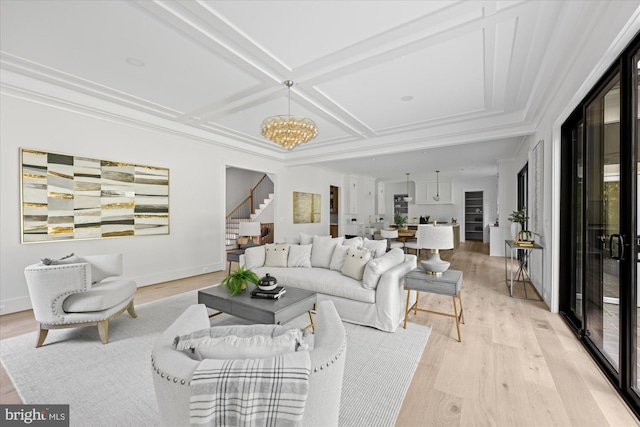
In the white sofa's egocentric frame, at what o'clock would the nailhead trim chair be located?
The nailhead trim chair is roughly at 1 o'clock from the white sofa.

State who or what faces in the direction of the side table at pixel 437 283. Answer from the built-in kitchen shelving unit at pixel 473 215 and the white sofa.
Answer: the built-in kitchen shelving unit

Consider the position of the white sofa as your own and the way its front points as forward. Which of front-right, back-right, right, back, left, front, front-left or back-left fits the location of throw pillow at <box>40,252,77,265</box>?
front-right

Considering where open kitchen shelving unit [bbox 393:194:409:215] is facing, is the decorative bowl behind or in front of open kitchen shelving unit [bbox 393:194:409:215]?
in front

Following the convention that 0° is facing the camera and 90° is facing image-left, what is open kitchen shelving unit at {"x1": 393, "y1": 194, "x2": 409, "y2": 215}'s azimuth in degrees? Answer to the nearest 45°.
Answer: approximately 0°

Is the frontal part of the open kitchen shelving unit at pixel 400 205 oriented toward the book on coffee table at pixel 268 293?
yes

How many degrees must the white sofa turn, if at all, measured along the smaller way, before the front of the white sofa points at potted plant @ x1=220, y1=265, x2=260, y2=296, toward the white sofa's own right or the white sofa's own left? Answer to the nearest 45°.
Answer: approximately 45° to the white sofa's own right

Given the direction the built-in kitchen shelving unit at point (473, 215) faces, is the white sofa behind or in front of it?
in front

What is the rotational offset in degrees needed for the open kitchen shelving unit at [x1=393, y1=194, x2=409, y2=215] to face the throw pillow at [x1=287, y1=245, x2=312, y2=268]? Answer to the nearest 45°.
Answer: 0° — it already faces it
